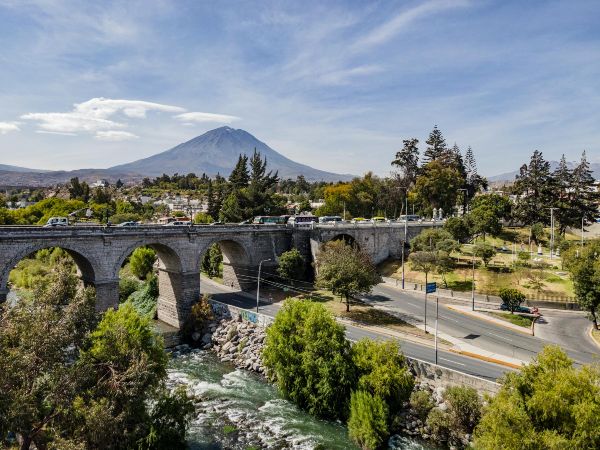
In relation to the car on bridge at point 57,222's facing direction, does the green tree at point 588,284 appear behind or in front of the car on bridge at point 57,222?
behind

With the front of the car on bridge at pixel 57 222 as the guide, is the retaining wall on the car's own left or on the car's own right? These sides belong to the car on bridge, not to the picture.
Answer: on the car's own left

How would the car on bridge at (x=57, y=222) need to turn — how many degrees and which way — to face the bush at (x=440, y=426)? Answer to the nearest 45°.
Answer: approximately 135° to its left

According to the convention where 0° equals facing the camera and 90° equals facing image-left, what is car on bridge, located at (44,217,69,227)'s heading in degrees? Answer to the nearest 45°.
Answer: approximately 90°

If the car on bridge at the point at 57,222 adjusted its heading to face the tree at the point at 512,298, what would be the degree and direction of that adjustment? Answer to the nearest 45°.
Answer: approximately 135° to its left

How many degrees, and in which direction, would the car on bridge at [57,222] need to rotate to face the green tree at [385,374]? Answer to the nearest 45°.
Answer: approximately 135° to its left

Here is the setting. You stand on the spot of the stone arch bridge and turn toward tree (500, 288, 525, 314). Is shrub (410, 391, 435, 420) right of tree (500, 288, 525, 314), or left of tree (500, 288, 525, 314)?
right

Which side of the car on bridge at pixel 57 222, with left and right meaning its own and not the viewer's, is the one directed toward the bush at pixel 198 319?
back

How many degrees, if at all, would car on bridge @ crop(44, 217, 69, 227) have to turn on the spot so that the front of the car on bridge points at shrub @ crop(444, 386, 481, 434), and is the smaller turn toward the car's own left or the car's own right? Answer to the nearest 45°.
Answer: approximately 135° to the car's own left

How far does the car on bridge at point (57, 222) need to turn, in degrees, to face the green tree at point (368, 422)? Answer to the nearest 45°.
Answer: approximately 135° to its left
